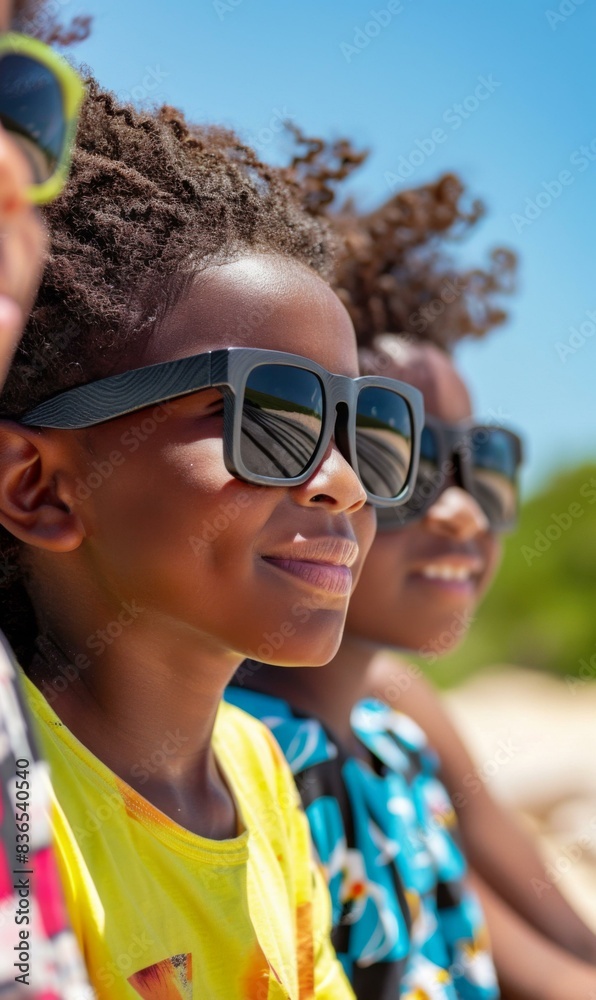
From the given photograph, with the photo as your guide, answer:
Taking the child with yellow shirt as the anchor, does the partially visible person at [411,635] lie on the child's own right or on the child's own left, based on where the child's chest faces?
on the child's own left

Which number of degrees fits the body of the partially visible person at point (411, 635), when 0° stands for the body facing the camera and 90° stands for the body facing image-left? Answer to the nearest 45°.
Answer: approximately 315°

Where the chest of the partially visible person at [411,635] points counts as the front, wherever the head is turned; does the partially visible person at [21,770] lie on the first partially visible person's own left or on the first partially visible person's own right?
on the first partially visible person's own right

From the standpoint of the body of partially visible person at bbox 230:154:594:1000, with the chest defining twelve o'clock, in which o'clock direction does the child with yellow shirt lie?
The child with yellow shirt is roughly at 2 o'clock from the partially visible person.

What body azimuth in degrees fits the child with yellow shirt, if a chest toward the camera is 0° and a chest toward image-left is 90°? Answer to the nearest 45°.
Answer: approximately 315°
